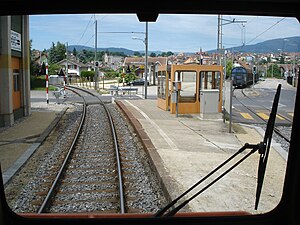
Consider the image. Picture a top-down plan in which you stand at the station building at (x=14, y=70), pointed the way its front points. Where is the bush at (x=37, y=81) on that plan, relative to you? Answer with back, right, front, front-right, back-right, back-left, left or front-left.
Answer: back-left

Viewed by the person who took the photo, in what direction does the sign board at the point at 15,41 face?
facing the viewer and to the right of the viewer

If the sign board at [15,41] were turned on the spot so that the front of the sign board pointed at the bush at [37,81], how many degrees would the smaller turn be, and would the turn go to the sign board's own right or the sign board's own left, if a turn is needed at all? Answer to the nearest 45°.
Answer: approximately 135° to the sign board's own left
